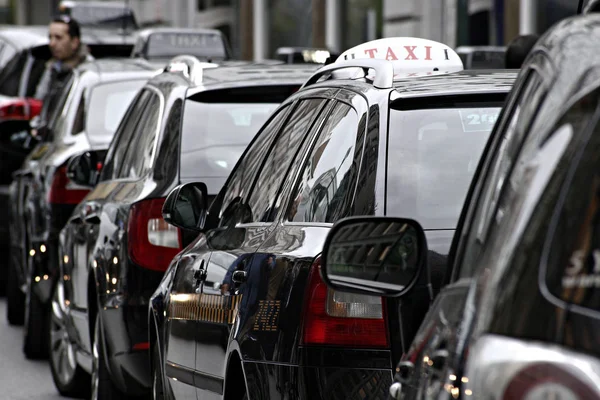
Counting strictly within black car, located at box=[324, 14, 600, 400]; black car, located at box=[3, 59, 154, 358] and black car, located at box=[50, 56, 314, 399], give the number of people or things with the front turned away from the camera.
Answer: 3

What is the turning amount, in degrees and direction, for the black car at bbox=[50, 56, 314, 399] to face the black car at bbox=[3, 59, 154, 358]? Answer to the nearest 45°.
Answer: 0° — it already faces it

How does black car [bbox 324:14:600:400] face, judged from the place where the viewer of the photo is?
facing away from the viewer

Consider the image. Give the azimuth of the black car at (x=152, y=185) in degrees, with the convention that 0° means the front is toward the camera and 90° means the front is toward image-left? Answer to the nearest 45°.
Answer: approximately 180°

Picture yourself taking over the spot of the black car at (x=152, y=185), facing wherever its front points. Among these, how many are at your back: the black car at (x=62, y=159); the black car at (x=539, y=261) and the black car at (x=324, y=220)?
2

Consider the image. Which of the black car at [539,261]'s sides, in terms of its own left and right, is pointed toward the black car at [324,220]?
front

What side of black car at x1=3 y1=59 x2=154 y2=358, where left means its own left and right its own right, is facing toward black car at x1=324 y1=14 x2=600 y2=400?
back

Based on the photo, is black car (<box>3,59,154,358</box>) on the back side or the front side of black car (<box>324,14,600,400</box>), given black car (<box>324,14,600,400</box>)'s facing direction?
on the front side

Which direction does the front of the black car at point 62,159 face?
away from the camera
